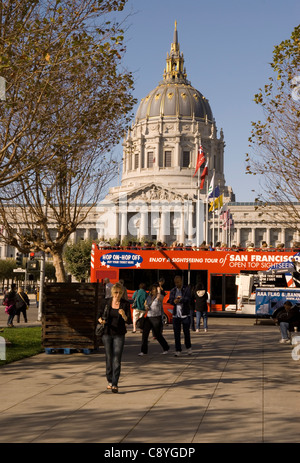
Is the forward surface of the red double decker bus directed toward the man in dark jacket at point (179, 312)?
no

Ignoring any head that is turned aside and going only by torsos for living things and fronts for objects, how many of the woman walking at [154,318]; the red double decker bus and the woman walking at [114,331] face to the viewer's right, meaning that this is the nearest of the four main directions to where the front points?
1

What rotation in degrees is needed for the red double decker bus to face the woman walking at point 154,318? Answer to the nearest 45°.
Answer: approximately 90° to its right

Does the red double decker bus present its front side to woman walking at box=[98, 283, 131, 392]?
no

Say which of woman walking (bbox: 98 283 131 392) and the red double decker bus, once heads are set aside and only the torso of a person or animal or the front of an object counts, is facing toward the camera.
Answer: the woman walking

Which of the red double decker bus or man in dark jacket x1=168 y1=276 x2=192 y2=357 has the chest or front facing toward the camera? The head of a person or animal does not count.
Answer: the man in dark jacket

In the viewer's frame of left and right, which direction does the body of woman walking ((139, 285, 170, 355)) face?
facing the viewer and to the left of the viewer

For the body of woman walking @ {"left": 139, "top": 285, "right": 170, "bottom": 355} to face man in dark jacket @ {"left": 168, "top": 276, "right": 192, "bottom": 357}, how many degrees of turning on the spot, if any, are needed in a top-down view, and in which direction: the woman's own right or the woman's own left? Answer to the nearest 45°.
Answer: approximately 90° to the woman's own left

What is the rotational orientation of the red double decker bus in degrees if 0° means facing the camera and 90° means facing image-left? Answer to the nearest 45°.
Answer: approximately 270°

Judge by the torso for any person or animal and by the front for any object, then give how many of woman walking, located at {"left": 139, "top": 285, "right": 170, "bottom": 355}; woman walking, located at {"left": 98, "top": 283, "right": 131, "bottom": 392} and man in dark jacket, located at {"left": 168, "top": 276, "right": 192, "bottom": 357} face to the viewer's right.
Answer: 0

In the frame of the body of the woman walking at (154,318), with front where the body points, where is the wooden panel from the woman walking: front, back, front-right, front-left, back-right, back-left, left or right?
front-right

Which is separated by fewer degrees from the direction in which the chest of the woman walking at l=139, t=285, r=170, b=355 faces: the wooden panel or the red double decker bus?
the wooden panel

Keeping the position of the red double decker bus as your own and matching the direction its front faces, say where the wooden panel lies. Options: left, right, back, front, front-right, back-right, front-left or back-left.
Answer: right

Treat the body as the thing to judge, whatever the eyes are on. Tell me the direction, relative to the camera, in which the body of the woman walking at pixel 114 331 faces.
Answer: toward the camera
